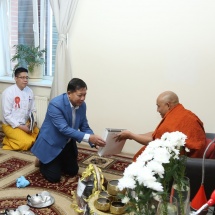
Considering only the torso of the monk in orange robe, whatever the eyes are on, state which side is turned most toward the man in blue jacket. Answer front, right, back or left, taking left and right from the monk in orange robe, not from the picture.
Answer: front

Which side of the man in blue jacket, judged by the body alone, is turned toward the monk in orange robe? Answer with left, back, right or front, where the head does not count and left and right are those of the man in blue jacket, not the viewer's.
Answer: front

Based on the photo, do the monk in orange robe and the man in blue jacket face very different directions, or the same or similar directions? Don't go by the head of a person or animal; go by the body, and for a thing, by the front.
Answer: very different directions

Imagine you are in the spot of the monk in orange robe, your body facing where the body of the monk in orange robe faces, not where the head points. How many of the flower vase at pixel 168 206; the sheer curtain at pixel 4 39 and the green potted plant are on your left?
1

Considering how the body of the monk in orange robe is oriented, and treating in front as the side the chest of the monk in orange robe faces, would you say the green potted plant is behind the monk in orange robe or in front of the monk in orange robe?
in front

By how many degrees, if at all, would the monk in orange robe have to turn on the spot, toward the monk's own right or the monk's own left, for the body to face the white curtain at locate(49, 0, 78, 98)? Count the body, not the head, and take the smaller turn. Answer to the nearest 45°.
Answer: approximately 45° to the monk's own right

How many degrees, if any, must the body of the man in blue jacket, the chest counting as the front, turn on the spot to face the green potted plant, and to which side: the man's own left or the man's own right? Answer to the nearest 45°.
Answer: approximately 135° to the man's own left

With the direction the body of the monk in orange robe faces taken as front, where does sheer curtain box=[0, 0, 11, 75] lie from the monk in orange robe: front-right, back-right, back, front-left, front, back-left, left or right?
front-right

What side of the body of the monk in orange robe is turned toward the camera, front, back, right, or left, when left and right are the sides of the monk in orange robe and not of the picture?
left

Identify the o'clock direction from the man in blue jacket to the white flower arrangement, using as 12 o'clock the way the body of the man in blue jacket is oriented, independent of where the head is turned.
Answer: The white flower arrangement is roughly at 1 o'clock from the man in blue jacket.

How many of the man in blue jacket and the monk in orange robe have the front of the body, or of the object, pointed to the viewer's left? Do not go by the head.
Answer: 1

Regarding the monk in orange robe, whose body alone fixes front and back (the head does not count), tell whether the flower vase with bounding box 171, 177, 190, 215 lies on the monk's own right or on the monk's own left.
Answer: on the monk's own left

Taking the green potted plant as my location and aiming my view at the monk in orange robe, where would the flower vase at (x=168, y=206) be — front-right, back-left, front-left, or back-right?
front-right

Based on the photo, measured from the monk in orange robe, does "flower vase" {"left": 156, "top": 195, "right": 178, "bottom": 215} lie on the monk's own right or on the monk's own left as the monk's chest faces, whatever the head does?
on the monk's own left

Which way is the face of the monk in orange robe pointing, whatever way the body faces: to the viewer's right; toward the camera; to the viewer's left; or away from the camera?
to the viewer's left

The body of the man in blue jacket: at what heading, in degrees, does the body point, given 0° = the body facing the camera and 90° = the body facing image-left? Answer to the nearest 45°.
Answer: approximately 315°
